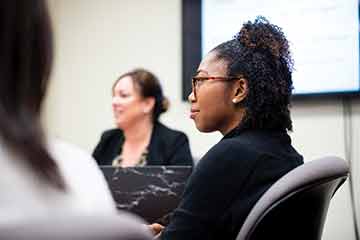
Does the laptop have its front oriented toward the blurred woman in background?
yes

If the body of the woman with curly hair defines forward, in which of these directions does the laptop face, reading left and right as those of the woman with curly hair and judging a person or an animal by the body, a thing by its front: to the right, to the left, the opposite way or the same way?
to the right

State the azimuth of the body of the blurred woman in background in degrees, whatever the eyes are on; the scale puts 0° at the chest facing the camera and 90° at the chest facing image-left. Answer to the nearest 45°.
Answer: approximately 45°

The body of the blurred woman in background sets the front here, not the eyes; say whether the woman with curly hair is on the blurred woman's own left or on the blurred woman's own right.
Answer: on the blurred woman's own left

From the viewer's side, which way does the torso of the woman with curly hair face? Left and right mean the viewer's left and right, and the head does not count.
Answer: facing to the left of the viewer

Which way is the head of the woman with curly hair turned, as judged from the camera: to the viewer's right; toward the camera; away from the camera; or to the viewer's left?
to the viewer's left

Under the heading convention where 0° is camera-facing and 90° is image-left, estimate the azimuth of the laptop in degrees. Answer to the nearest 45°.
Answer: approximately 180°

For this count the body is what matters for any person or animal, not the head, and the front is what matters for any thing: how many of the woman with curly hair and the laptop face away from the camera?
1

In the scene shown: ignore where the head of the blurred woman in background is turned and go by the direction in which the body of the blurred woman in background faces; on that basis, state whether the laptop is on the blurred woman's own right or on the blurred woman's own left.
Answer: on the blurred woman's own left
